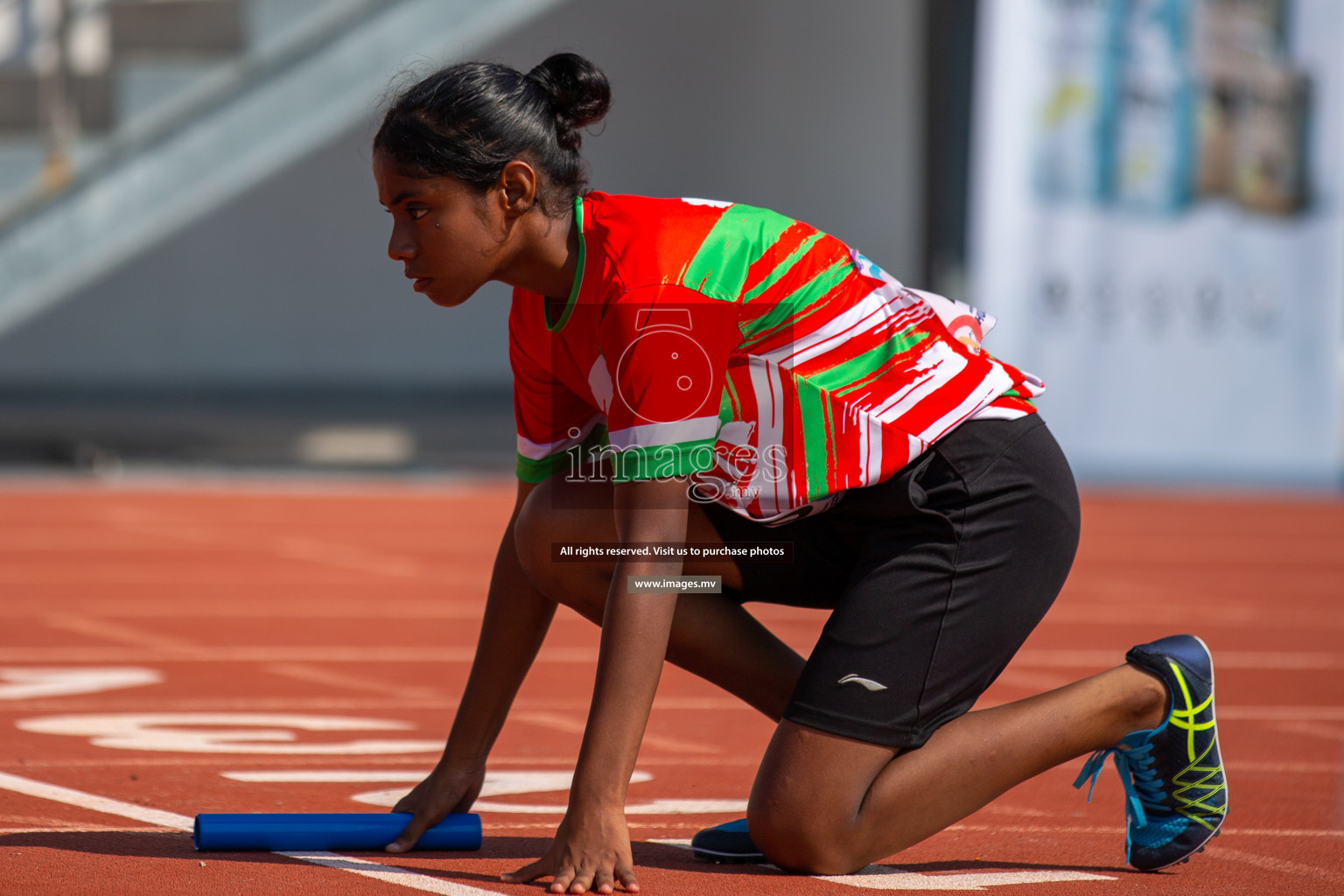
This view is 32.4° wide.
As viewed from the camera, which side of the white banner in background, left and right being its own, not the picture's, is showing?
front

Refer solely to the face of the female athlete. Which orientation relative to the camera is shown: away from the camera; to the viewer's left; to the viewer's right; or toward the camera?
to the viewer's left

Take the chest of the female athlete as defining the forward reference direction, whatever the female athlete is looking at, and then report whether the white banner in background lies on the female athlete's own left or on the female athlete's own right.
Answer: on the female athlete's own right

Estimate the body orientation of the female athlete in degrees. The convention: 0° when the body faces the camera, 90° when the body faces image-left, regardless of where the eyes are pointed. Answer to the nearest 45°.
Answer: approximately 90°

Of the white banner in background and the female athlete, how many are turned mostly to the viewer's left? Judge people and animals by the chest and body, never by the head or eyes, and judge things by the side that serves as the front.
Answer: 1

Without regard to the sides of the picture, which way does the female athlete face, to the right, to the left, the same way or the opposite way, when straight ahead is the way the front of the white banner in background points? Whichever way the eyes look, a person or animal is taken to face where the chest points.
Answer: to the right

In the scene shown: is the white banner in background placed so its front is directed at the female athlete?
yes
